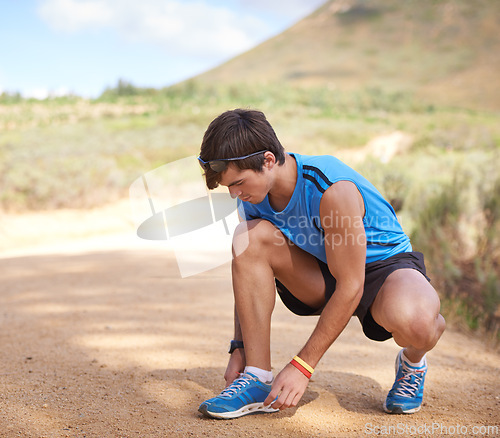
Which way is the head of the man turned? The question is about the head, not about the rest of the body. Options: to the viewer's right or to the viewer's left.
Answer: to the viewer's left

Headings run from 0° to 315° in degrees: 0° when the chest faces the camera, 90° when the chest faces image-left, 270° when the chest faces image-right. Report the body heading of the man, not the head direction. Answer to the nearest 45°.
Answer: approximately 45°
